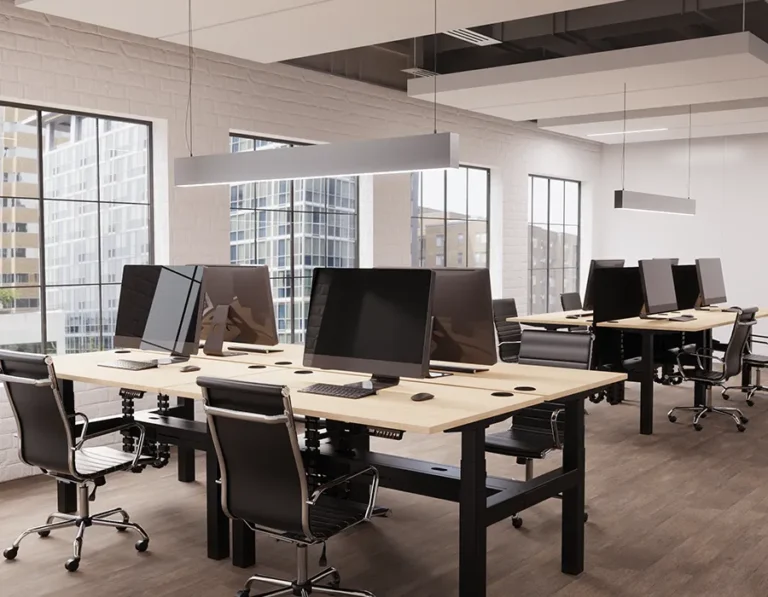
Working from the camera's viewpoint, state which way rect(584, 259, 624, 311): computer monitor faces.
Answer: facing away from the viewer

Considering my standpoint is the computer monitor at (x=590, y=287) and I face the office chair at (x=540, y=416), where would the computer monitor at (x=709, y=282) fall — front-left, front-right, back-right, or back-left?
back-left

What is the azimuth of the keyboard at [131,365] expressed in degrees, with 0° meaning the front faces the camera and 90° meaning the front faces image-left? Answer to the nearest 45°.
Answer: approximately 45°

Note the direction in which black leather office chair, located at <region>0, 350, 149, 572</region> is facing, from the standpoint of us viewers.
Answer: facing away from the viewer and to the right of the viewer

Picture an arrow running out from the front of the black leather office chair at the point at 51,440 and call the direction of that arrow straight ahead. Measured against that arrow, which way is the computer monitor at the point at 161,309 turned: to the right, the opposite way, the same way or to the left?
the opposite way

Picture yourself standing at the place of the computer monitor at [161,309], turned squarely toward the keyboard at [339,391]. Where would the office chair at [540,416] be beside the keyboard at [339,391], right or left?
left
